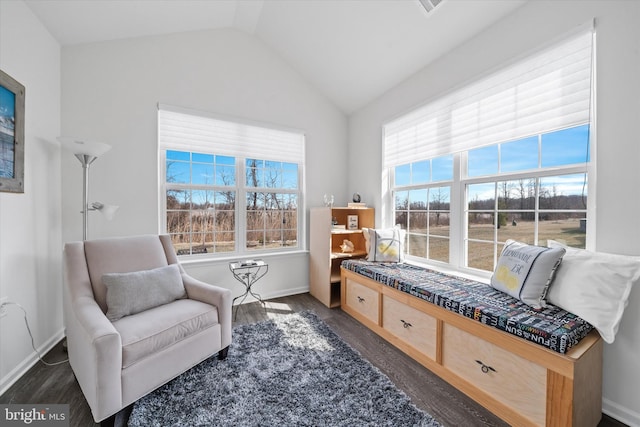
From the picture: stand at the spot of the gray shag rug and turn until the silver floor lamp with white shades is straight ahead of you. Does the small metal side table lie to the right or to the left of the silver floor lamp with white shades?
right

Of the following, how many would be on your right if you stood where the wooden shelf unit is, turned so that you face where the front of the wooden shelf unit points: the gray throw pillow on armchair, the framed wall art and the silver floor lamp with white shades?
3

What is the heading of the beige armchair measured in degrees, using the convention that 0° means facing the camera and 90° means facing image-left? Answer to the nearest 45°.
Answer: approximately 315°

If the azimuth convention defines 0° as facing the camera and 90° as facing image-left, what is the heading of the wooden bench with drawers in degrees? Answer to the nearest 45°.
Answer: approximately 45°

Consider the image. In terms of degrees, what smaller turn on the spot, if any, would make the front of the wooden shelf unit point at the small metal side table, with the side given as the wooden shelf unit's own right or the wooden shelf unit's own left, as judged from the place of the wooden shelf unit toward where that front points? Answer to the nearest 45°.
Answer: approximately 135° to the wooden shelf unit's own right

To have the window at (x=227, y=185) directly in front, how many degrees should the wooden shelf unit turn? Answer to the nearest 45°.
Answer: approximately 135° to its right

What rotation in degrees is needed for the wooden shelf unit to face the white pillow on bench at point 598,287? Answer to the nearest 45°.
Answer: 0° — it already faces it
